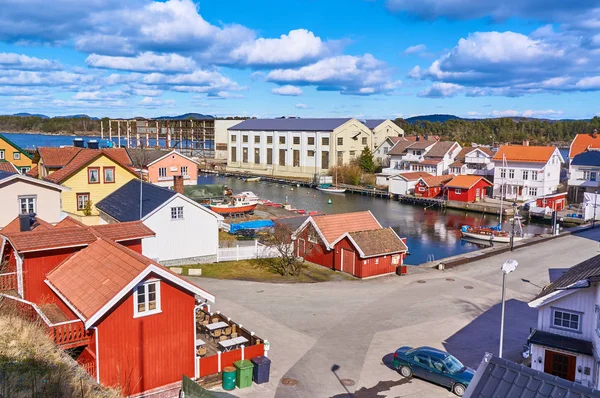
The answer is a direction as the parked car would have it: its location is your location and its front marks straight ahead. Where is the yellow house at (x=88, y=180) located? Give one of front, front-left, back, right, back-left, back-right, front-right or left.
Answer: back

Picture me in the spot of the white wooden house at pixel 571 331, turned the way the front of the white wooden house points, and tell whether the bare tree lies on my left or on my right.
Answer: on my right

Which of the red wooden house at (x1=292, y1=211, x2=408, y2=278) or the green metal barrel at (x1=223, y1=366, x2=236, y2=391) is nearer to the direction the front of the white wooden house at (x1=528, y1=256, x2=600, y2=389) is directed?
the green metal barrel

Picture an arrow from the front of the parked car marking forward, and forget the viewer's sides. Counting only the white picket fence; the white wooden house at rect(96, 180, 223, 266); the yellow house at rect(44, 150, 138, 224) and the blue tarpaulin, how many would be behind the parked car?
4

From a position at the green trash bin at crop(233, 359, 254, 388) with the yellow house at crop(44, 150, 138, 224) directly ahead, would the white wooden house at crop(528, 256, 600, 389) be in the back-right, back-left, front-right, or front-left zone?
back-right

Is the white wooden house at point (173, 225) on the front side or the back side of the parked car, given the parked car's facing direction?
on the back side

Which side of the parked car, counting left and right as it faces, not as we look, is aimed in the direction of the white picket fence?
back

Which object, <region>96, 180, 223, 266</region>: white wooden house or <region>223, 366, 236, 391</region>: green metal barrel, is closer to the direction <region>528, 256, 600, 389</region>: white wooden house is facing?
the green metal barrel

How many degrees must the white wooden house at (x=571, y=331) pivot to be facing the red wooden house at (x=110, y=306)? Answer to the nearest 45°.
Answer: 0° — it already faces it

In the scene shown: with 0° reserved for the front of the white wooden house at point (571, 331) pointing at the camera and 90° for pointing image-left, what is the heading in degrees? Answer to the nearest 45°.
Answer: approximately 45°

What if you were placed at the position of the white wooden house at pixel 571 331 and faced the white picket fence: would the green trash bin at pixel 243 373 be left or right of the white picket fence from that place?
left

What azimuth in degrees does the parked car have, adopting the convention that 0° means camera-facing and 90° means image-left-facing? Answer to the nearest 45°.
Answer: approximately 315°
